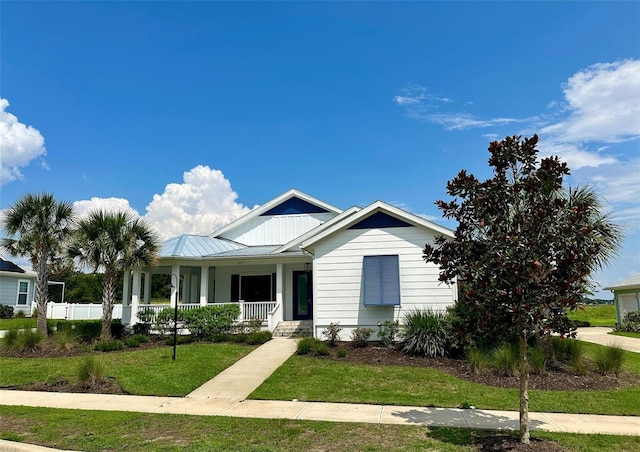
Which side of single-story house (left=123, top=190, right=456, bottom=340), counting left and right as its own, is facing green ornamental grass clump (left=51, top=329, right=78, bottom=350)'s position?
right

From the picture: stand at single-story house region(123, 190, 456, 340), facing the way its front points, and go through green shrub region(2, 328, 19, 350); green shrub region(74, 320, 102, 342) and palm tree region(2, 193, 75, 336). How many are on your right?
3

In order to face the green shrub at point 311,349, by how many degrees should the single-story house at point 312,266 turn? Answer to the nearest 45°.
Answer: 0° — it already faces it

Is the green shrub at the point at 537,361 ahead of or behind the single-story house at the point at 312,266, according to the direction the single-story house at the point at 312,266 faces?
ahead

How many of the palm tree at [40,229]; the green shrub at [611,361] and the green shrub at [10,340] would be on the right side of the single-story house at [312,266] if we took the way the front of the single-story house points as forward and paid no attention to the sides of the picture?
2

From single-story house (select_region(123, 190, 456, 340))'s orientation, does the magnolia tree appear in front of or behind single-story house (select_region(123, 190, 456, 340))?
in front

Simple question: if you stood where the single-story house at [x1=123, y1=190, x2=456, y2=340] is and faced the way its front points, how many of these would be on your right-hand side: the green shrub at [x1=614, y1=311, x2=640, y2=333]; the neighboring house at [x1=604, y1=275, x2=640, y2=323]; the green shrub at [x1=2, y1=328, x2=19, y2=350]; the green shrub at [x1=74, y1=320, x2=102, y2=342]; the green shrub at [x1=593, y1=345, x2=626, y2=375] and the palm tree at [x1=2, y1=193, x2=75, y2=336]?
3

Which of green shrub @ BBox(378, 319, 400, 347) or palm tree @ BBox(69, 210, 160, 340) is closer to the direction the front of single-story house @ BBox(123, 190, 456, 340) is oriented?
the green shrub

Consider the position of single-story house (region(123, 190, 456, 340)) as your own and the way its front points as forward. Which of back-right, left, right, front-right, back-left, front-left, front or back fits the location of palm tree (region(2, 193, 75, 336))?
right

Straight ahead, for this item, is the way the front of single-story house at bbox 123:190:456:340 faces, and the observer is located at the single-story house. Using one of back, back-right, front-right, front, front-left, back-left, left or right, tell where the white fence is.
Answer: back-right

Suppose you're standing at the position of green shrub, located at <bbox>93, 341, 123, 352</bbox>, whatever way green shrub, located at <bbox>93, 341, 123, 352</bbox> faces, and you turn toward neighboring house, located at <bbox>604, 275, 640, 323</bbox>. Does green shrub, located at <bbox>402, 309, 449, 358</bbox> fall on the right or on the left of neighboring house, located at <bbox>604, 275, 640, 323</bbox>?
right

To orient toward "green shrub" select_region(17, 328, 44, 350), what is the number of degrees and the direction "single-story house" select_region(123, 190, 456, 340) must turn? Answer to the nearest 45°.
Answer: approximately 90° to its right

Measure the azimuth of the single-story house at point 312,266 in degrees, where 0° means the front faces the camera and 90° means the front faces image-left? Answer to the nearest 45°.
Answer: approximately 0°

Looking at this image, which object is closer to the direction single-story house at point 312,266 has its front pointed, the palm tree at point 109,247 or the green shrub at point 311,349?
the green shrub

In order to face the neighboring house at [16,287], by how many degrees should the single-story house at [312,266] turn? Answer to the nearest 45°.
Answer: approximately 135° to its right
